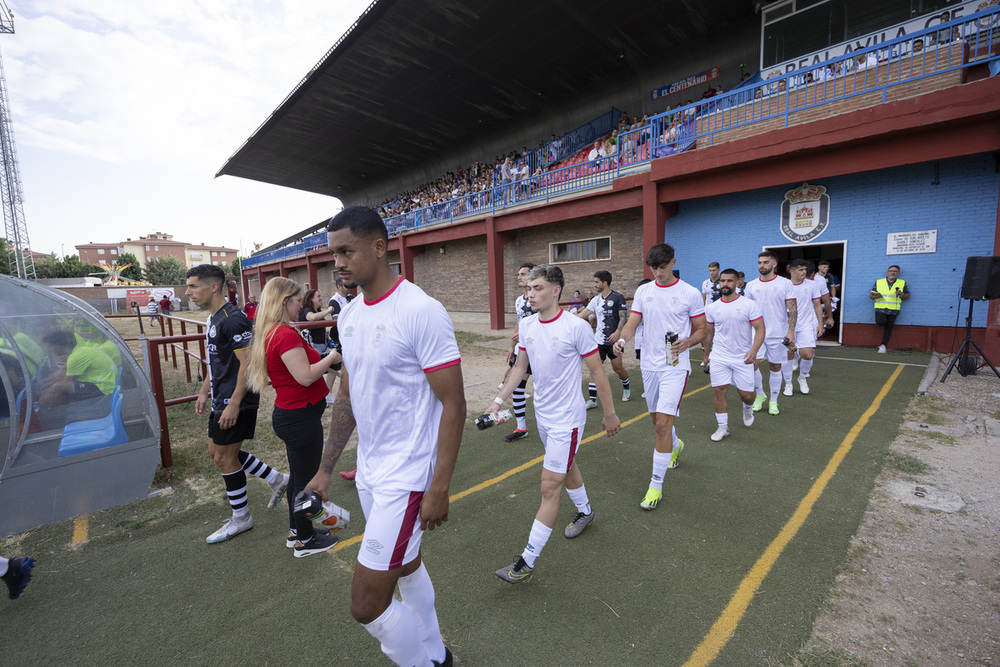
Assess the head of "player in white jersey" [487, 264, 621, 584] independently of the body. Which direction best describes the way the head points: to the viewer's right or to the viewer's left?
to the viewer's left

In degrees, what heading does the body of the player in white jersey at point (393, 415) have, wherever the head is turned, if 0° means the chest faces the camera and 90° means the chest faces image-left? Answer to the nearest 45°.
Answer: approximately 45°

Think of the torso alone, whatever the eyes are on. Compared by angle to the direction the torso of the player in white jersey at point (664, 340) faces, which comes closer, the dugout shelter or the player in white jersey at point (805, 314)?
the dugout shelter

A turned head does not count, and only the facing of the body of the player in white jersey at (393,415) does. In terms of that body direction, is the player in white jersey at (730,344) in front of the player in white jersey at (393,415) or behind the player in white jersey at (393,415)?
behind

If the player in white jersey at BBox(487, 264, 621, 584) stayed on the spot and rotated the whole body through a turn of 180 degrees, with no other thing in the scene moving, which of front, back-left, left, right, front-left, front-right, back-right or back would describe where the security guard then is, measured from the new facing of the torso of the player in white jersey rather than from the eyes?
front

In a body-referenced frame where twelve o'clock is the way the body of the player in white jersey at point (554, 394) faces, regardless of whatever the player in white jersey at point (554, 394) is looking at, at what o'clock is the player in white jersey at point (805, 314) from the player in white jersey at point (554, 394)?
the player in white jersey at point (805, 314) is roughly at 6 o'clock from the player in white jersey at point (554, 394).
